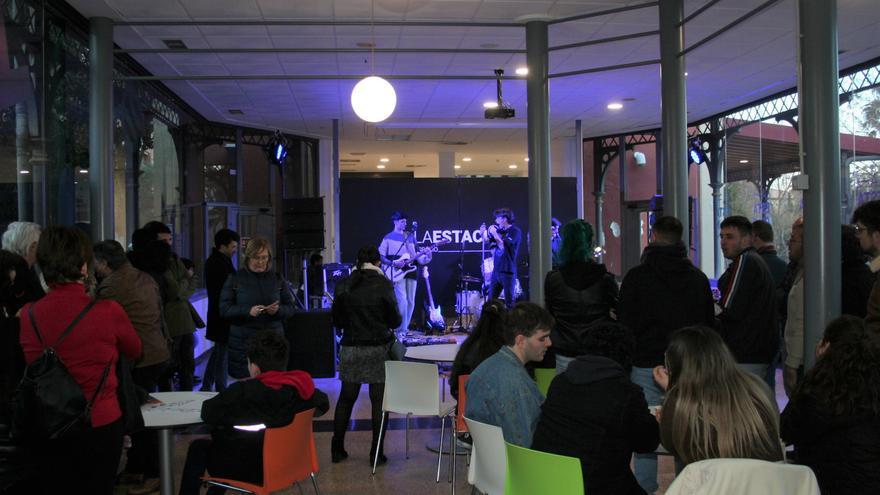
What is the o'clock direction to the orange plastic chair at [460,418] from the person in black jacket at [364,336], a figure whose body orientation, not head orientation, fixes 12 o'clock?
The orange plastic chair is roughly at 5 o'clock from the person in black jacket.

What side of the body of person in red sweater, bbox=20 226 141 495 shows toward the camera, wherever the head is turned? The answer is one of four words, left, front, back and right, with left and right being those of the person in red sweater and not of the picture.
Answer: back

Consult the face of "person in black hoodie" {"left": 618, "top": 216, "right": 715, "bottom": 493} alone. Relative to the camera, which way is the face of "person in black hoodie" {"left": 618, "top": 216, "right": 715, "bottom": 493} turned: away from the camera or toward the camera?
away from the camera

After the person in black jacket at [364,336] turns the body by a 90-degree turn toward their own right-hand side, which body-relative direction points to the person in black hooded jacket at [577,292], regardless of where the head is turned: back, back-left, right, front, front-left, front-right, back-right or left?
front-right

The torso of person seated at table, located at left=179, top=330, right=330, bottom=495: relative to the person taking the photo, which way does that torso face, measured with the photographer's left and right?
facing away from the viewer and to the left of the viewer

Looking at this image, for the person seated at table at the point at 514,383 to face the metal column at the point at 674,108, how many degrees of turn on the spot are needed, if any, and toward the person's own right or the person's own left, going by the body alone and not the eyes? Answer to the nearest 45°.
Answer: approximately 90° to the person's own left

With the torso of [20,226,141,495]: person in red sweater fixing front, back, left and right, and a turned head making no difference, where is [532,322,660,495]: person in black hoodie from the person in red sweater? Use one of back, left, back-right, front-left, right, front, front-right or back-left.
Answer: back-right

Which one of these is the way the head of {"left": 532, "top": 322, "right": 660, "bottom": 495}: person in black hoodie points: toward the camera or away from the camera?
away from the camera

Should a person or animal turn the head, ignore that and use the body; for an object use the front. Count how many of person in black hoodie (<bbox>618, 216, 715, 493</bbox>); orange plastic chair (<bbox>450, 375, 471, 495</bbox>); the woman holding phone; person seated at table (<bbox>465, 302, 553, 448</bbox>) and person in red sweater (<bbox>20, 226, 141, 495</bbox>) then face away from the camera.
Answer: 2

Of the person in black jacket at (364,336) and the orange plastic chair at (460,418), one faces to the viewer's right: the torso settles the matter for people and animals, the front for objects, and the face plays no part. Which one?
the orange plastic chair
